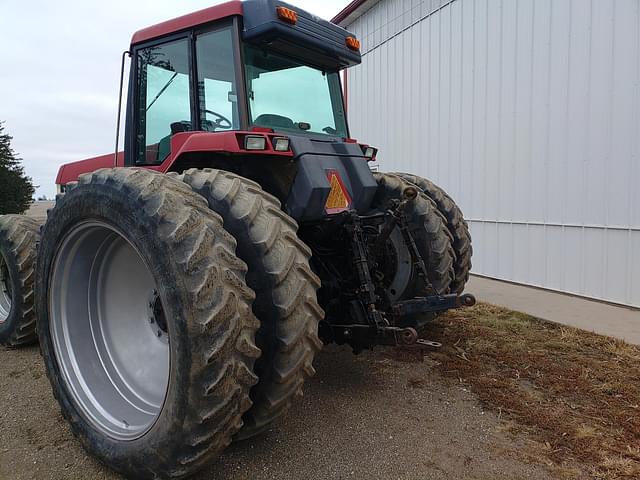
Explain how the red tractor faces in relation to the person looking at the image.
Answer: facing away from the viewer and to the left of the viewer

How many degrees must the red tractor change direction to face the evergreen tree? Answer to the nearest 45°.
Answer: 0° — it already faces it
